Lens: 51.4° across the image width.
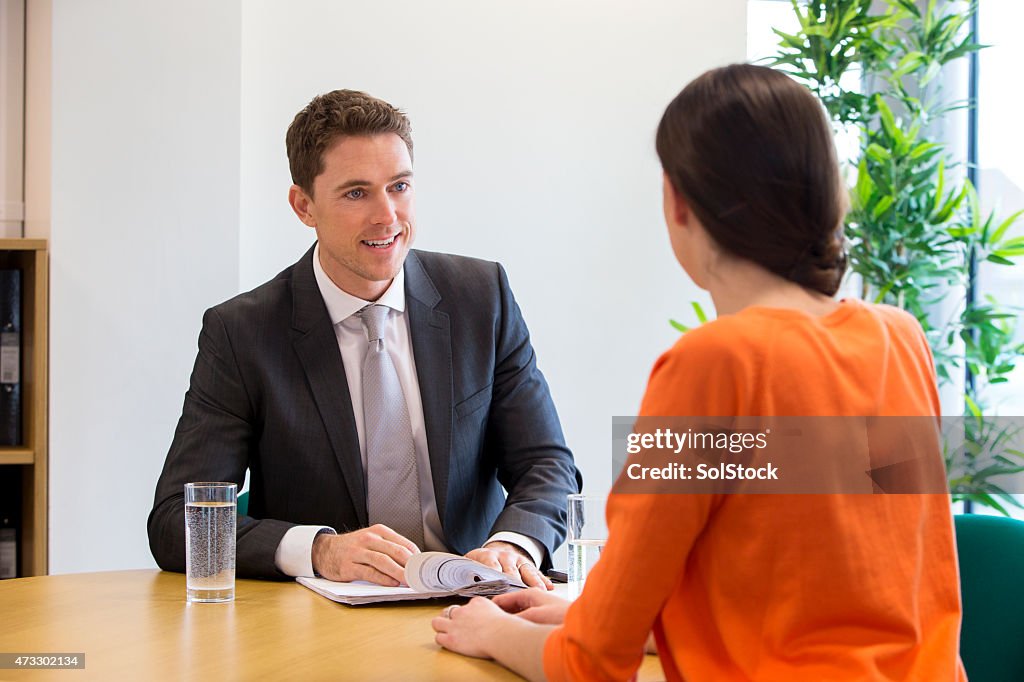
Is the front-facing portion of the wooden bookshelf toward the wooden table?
yes

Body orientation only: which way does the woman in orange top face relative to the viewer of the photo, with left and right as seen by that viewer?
facing away from the viewer and to the left of the viewer

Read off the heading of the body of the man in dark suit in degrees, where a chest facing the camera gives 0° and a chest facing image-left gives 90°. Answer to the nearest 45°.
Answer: approximately 315°

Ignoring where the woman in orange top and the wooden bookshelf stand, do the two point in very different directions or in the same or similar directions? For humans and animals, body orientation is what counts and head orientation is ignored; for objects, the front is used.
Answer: very different directions

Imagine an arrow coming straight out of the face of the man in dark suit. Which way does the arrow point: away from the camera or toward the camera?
toward the camera

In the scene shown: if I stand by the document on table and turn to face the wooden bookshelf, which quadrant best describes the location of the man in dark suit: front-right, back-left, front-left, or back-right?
front-right

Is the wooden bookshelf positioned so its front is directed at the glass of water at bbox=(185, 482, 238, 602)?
yes

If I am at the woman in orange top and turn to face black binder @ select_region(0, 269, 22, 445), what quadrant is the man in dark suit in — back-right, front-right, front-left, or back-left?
front-right

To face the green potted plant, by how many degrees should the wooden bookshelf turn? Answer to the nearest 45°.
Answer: approximately 90° to its left

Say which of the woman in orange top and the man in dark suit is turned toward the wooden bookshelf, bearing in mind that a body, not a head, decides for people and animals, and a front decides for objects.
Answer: the woman in orange top

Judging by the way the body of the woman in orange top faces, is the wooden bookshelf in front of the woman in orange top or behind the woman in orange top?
in front

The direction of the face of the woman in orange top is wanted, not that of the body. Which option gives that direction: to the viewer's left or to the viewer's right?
to the viewer's left

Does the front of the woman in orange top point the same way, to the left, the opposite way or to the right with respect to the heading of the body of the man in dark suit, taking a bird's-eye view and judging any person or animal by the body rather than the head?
the opposite way
